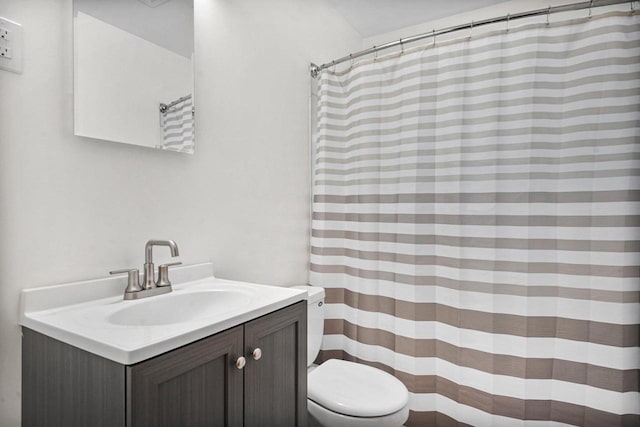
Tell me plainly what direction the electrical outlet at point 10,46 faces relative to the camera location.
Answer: facing the viewer and to the right of the viewer

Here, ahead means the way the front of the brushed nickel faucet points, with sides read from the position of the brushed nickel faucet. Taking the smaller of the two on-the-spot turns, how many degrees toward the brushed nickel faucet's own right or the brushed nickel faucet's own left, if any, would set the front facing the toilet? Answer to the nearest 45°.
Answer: approximately 45° to the brushed nickel faucet's own left

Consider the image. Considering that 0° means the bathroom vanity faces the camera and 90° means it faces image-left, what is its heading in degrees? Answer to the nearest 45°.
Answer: approximately 315°

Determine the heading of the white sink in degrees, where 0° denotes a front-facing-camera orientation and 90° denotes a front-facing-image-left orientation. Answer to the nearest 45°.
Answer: approximately 315°

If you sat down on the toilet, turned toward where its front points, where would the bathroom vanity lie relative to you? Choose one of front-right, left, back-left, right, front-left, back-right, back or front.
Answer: right

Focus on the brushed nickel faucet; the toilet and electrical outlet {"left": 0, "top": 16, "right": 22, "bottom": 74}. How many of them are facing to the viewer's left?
0
